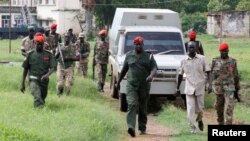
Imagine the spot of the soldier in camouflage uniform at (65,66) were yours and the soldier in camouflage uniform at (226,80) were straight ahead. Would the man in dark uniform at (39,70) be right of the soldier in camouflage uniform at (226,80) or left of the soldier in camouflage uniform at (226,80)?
right

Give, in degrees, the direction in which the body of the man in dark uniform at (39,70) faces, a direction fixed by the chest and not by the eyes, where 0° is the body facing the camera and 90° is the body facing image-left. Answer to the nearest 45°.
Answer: approximately 0°

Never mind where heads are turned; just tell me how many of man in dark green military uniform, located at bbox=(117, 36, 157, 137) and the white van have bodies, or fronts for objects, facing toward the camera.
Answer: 2

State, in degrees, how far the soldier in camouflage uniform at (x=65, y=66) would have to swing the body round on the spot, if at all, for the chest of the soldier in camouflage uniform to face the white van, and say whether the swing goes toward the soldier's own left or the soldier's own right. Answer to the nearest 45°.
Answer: approximately 90° to the soldier's own left

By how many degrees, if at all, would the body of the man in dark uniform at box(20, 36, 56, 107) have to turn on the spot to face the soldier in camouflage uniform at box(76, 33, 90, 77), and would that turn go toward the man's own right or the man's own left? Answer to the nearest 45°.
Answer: approximately 180°

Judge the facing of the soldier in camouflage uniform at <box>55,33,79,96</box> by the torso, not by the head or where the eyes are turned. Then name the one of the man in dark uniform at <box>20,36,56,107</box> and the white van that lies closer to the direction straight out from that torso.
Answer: the man in dark uniform

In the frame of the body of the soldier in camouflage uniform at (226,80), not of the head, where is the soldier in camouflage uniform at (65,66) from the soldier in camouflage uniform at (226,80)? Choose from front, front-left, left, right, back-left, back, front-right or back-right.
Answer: back-right
